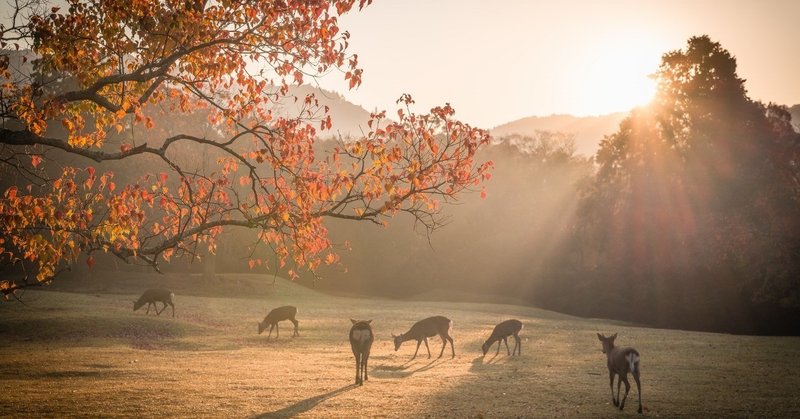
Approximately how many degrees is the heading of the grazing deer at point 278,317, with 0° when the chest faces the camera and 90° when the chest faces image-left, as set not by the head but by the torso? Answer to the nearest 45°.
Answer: approximately 90°

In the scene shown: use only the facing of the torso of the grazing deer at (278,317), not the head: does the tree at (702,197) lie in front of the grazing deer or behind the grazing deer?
behind
